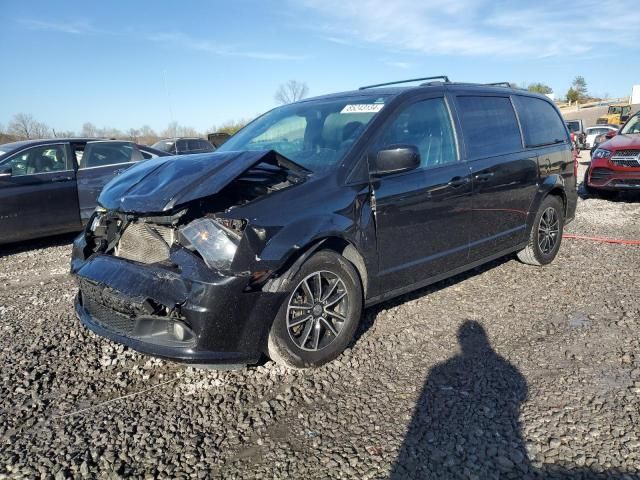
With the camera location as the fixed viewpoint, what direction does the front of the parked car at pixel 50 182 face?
facing to the left of the viewer

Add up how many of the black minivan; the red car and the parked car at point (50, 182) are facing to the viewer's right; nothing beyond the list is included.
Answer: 0

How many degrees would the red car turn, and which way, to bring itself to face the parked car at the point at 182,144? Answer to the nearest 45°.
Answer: approximately 45° to its right

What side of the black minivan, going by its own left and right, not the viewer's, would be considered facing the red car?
back

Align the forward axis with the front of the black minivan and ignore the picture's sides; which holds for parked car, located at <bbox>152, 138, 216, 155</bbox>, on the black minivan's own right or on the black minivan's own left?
on the black minivan's own right

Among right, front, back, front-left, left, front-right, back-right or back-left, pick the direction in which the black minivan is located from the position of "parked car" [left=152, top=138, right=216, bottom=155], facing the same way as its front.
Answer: front-left

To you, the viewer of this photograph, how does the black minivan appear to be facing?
facing the viewer and to the left of the viewer

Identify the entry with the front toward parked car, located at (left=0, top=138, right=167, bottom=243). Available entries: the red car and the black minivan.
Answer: the red car

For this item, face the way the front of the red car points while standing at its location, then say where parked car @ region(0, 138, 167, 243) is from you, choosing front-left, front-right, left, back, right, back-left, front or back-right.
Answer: front

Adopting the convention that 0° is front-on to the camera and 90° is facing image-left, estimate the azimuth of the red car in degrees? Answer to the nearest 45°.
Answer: approximately 45°
